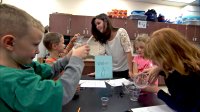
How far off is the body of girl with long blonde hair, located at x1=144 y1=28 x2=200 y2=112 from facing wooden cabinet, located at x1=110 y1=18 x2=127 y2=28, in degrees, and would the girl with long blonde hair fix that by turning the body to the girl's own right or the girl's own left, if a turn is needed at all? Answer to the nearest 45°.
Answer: approximately 90° to the girl's own right

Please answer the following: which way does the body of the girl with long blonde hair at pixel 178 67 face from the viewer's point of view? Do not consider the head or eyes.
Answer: to the viewer's left

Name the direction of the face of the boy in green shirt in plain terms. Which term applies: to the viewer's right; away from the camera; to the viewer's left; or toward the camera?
to the viewer's right

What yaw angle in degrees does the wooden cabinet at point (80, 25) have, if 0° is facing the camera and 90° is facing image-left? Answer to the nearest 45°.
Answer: approximately 0°

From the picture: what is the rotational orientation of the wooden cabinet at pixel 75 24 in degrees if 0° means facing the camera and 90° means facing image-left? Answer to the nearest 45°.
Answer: approximately 0°

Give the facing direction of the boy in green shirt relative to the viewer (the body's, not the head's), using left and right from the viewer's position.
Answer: facing to the right of the viewer

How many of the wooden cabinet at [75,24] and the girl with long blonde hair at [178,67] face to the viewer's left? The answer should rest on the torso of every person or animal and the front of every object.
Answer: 1

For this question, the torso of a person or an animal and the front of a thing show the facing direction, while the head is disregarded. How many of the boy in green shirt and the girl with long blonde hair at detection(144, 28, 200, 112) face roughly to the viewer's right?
1
